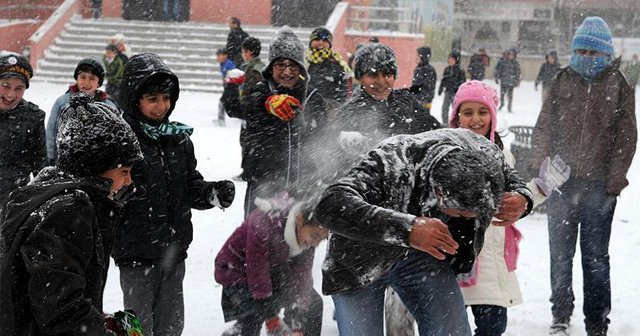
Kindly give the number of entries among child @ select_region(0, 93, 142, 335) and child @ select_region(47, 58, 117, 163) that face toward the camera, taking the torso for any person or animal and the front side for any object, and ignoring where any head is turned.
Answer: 1

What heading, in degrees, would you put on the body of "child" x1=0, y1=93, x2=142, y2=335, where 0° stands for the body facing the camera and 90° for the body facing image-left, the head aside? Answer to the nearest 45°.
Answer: approximately 270°

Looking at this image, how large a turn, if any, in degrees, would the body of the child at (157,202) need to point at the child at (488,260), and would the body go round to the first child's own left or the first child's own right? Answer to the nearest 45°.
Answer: approximately 45° to the first child's own left

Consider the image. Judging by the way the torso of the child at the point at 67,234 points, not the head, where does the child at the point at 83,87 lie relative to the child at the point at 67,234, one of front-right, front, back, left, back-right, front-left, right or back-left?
left

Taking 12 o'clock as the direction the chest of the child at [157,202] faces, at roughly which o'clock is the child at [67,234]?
the child at [67,234] is roughly at 2 o'clock from the child at [157,202].

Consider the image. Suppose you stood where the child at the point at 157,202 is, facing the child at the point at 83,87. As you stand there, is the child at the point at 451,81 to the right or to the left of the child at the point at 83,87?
right

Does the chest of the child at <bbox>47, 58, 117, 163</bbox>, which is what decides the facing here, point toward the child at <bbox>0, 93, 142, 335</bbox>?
yes

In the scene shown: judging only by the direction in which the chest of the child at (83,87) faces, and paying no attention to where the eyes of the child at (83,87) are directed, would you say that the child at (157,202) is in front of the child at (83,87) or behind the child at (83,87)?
in front

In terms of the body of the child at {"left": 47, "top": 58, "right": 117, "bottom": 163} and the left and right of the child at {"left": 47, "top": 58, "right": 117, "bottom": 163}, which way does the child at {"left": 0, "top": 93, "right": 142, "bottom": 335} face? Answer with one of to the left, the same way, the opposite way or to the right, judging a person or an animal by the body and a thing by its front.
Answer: to the left
